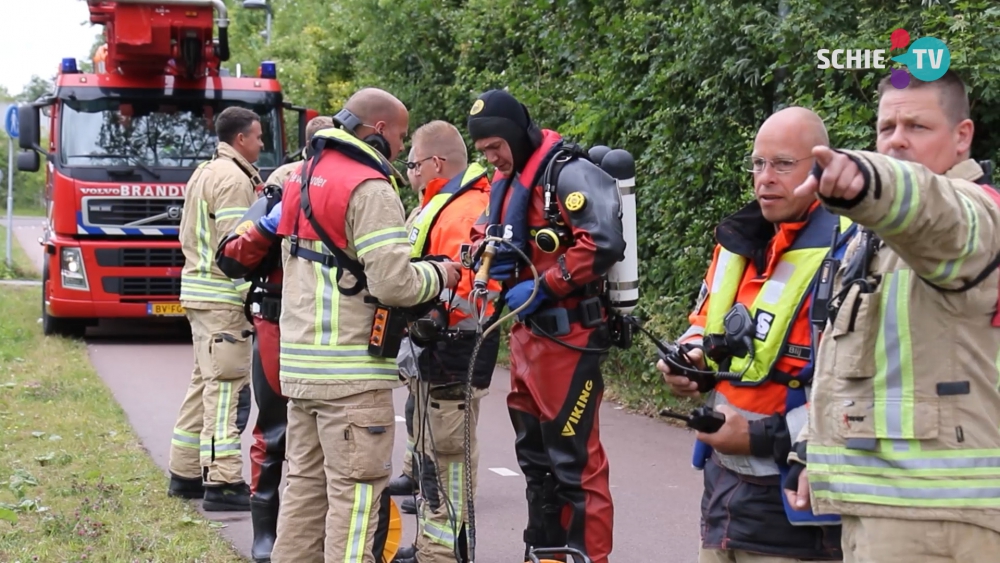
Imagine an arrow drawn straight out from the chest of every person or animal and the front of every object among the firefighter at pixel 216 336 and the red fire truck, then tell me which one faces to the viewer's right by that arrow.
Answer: the firefighter

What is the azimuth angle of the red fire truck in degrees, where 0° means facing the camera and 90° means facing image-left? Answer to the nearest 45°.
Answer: approximately 0°

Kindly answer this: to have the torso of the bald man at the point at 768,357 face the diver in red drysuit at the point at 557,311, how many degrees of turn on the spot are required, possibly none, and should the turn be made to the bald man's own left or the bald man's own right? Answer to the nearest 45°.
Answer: approximately 90° to the bald man's own right

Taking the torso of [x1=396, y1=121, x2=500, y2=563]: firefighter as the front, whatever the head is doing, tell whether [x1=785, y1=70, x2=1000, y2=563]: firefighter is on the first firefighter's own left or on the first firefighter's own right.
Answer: on the first firefighter's own left

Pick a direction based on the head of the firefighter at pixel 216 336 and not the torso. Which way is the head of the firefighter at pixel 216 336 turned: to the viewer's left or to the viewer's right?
to the viewer's right

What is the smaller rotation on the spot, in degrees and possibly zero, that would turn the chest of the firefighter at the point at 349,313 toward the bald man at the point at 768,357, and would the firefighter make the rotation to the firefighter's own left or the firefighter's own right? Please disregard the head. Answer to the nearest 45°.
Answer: approximately 90° to the firefighter's own right

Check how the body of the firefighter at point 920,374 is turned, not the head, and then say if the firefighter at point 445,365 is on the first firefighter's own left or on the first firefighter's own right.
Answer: on the first firefighter's own right

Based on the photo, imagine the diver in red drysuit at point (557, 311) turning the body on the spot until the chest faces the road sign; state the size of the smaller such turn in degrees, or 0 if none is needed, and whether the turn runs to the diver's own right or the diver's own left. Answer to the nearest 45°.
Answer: approximately 90° to the diver's own right

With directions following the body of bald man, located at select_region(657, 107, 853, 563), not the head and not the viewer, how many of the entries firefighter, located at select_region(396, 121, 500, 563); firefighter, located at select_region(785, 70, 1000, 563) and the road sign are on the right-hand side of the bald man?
2

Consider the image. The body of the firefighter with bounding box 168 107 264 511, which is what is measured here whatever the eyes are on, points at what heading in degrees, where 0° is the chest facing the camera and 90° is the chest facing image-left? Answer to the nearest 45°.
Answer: approximately 270°
